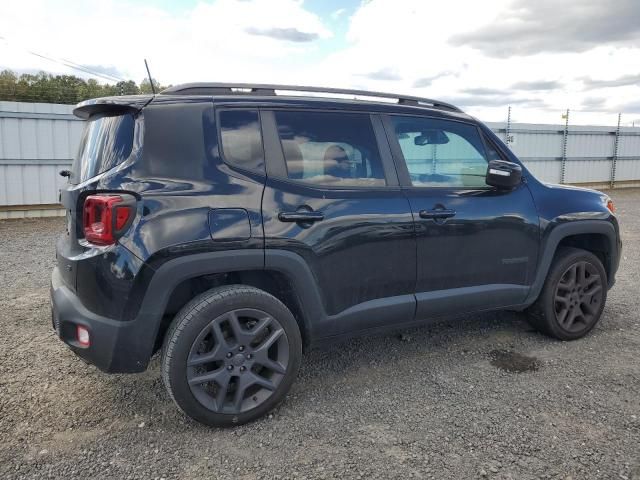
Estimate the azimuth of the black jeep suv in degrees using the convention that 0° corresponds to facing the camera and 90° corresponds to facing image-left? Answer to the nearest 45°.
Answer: approximately 225°
